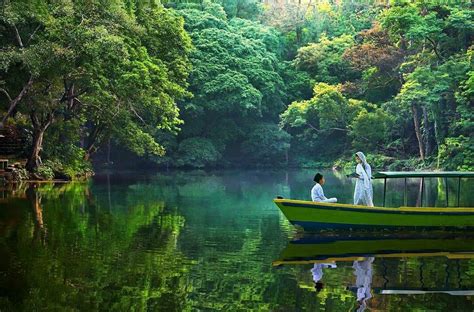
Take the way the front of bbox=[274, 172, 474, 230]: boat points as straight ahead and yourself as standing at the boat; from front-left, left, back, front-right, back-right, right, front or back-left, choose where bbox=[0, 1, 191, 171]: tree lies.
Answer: front-right

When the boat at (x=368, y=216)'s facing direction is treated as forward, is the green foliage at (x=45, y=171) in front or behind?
in front

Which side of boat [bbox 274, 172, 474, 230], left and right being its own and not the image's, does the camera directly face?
left
